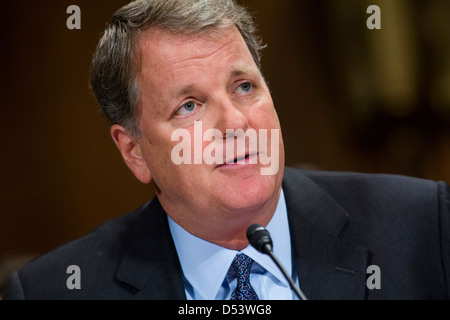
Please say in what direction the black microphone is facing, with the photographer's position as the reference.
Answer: facing away from the viewer and to the left of the viewer

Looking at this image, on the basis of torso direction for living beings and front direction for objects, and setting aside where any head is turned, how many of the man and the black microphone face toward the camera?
1

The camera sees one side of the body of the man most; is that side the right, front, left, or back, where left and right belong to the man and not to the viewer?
front
